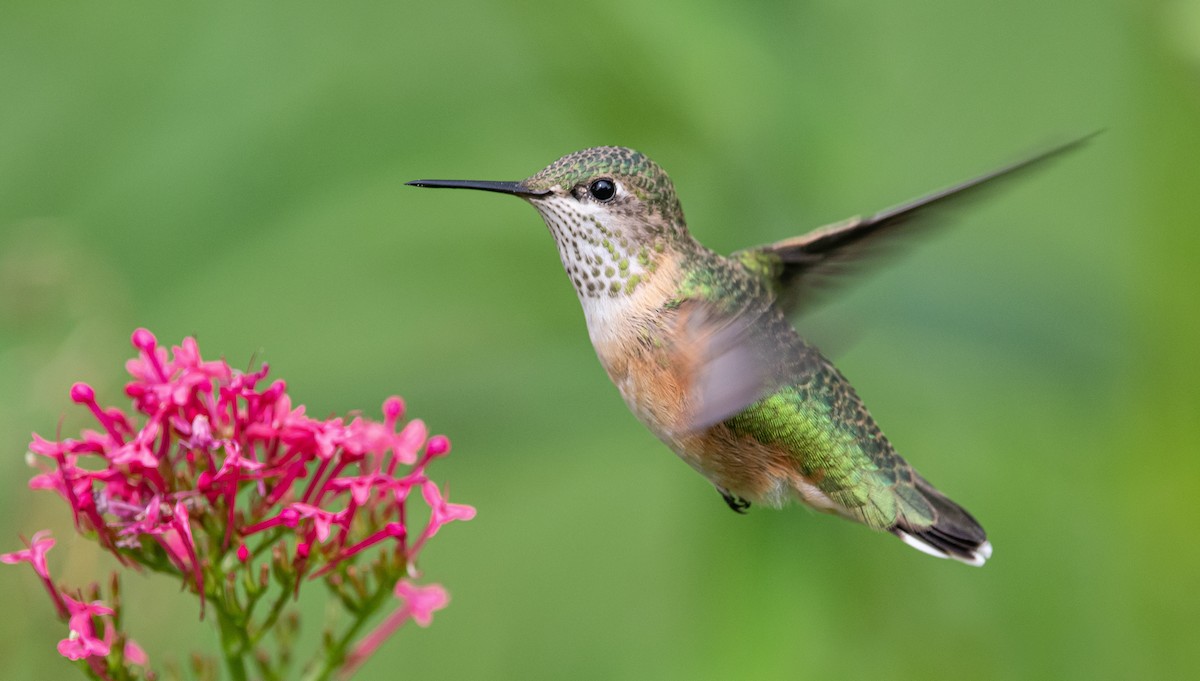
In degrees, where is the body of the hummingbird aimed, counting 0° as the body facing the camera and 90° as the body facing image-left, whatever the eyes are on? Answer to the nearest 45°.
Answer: approximately 90°

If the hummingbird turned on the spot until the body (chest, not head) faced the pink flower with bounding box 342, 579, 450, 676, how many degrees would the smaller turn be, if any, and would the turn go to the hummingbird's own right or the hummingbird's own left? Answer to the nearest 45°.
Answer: approximately 45° to the hummingbird's own left

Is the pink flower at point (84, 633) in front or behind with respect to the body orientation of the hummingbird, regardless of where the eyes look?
in front

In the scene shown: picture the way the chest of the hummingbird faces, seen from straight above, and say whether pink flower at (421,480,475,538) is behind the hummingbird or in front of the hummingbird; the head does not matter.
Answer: in front

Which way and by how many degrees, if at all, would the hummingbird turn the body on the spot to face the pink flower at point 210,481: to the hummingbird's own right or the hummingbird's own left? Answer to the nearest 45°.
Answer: approximately 45° to the hummingbird's own left

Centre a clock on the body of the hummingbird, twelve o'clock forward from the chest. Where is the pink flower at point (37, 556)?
The pink flower is roughly at 11 o'clock from the hummingbird.
